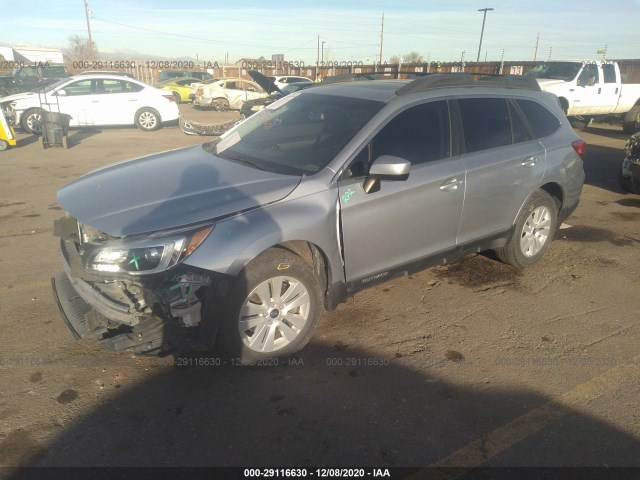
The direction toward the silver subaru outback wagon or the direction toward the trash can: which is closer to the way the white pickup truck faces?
the trash can

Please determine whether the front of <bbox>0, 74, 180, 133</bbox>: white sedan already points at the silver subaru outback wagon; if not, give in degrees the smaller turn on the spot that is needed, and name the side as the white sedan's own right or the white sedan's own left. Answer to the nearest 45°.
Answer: approximately 90° to the white sedan's own left

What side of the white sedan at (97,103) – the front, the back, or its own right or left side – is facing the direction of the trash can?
left

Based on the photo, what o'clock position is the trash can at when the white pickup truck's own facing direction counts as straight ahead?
The trash can is roughly at 12 o'clock from the white pickup truck.

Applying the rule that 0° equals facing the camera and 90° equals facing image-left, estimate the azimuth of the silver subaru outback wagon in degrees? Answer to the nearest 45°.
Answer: approximately 45°

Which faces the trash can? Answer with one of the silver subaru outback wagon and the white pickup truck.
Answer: the white pickup truck

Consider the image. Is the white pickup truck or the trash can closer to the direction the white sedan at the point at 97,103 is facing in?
the trash can

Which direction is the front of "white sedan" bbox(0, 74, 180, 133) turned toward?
to the viewer's left

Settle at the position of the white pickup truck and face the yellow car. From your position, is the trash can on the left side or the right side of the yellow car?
left
